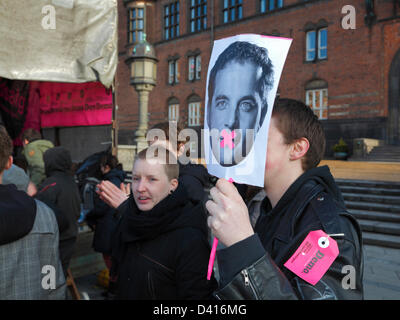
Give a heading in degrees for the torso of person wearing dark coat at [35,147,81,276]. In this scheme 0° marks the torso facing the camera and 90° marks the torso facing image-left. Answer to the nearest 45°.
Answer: approximately 135°

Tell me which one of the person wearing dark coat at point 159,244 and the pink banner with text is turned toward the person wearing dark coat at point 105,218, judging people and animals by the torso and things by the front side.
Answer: the pink banner with text

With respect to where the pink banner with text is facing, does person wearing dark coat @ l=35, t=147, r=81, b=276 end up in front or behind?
in front

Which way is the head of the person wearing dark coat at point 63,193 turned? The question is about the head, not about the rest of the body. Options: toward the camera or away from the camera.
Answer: away from the camera

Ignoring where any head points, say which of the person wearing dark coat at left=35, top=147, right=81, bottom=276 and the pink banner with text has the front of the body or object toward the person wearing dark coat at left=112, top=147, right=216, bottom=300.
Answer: the pink banner with text

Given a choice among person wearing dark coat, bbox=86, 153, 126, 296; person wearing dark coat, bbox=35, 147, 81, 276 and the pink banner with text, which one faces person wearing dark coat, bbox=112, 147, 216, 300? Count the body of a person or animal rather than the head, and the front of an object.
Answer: the pink banner with text

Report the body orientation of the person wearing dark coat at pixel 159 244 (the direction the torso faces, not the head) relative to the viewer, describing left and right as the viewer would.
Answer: facing the viewer and to the left of the viewer

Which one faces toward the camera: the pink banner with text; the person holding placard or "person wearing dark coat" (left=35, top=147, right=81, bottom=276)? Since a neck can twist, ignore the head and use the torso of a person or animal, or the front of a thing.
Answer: the pink banner with text

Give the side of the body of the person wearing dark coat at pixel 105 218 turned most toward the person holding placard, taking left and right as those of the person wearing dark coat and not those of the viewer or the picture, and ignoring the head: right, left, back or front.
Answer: left

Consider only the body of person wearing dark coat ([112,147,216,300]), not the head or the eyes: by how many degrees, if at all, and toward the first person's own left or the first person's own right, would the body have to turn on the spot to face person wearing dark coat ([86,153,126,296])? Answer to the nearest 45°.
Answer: approximately 135° to the first person's own right

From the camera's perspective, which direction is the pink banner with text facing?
toward the camera

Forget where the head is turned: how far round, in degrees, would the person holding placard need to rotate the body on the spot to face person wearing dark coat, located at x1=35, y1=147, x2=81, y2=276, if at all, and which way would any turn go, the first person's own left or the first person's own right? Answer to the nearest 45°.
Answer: approximately 45° to the first person's own right
